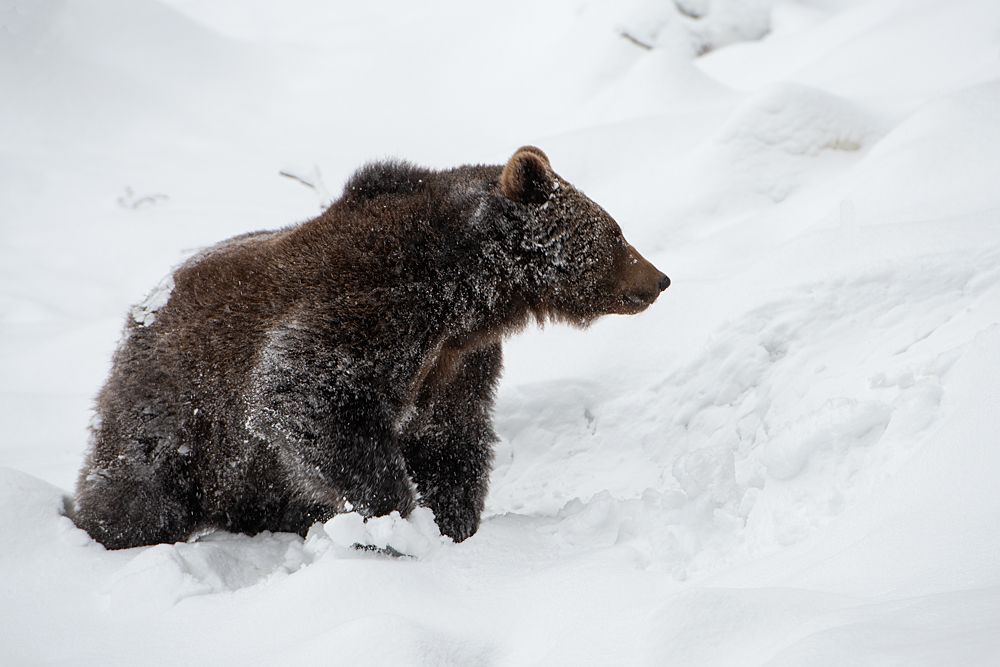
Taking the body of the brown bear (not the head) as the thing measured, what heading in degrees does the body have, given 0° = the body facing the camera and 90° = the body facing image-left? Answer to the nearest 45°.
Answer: approximately 270°

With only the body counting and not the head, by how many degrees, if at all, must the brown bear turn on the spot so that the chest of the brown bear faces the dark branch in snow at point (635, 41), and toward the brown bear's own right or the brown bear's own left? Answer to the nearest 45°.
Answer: approximately 90° to the brown bear's own left
